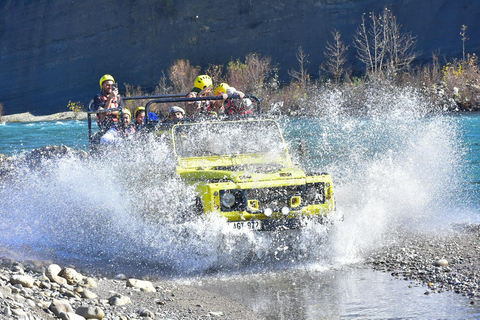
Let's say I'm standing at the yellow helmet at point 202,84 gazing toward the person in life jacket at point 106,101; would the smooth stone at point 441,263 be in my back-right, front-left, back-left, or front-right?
back-left

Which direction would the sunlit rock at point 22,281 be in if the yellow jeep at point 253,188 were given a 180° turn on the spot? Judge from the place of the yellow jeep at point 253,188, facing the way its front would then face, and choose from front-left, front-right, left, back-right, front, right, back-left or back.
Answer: left

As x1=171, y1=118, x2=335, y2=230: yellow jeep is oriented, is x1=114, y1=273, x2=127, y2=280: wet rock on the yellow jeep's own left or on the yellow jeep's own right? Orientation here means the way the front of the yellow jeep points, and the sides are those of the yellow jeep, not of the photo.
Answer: on the yellow jeep's own right

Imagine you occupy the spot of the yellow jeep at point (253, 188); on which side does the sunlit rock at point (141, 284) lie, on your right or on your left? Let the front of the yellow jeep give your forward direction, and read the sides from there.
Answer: on your right

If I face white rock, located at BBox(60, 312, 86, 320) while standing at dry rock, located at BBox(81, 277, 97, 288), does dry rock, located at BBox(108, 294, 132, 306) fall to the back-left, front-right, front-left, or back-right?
front-left

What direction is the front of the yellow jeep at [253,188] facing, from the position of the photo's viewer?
facing the viewer and to the right of the viewer

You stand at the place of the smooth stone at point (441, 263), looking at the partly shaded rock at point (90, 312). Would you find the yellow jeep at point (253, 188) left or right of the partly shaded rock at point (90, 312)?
right

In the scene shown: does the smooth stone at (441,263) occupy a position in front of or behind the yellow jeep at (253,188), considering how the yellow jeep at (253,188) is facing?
in front

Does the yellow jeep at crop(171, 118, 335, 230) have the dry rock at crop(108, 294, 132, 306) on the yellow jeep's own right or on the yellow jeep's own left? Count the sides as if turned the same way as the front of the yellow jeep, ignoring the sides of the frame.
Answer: on the yellow jeep's own right

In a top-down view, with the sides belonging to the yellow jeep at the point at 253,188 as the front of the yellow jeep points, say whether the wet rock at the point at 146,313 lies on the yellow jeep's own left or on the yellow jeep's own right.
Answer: on the yellow jeep's own right
